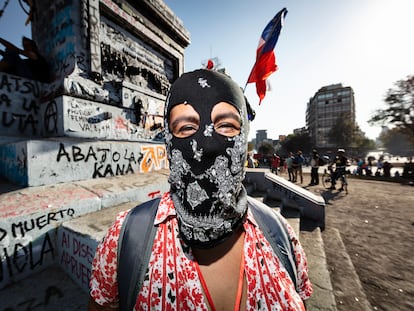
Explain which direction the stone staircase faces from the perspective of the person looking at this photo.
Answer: facing the viewer and to the right of the viewer

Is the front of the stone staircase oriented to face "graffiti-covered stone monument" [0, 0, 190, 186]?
no

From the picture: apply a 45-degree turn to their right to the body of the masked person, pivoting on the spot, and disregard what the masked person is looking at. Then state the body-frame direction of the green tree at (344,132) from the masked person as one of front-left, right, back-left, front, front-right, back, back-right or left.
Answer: back

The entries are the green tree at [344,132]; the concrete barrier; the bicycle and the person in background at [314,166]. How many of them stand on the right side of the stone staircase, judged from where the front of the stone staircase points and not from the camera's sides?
0

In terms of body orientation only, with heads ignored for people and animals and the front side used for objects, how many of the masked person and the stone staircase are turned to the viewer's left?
0

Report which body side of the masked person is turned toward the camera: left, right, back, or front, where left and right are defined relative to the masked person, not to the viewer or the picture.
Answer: front

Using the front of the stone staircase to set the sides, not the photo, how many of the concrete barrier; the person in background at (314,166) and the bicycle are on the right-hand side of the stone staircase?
0

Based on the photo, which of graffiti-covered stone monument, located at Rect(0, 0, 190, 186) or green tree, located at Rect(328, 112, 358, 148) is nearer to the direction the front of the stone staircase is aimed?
the green tree

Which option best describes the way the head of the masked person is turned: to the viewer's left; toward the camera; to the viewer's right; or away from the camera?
toward the camera

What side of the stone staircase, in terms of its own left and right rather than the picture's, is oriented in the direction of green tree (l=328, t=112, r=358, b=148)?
left

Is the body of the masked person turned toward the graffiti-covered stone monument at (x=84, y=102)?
no

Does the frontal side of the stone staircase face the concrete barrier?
no

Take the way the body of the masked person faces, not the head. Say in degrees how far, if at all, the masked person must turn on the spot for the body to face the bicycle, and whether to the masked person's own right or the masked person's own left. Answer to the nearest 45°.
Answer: approximately 135° to the masked person's own left
